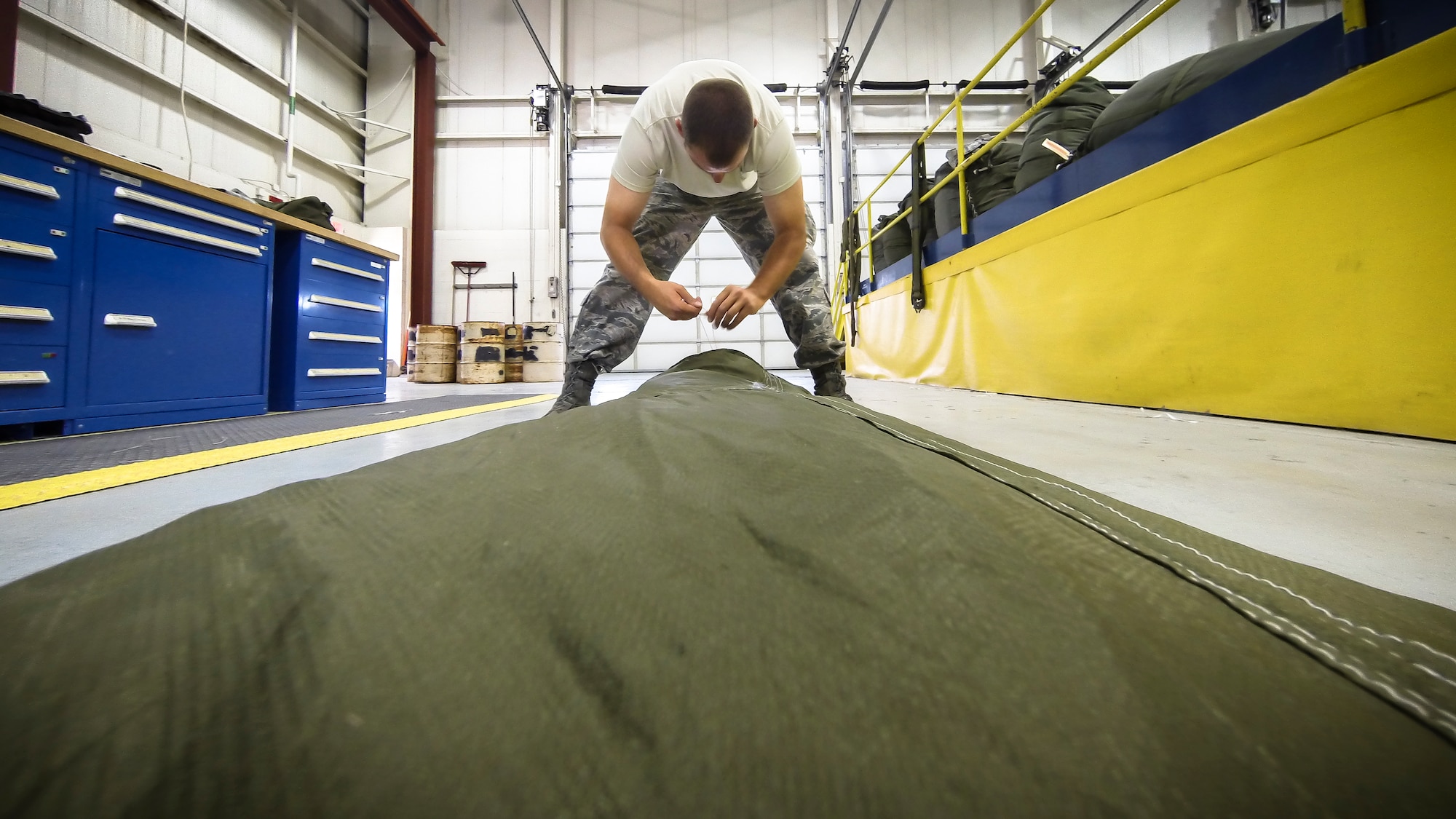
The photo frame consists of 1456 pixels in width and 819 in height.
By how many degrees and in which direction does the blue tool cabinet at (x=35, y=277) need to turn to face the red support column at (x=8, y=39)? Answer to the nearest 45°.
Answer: approximately 135° to its left

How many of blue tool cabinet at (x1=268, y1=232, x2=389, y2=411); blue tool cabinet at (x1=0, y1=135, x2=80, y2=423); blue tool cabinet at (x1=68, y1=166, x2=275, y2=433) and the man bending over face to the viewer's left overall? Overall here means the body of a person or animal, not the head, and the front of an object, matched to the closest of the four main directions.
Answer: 0

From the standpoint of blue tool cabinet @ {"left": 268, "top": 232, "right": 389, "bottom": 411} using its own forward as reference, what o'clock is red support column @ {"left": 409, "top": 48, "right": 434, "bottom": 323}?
The red support column is roughly at 8 o'clock from the blue tool cabinet.

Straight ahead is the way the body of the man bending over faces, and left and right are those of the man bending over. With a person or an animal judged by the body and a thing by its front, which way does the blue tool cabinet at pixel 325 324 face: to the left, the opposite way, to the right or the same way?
to the left

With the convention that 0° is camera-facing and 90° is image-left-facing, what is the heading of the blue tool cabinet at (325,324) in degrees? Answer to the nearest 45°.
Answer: approximately 315°

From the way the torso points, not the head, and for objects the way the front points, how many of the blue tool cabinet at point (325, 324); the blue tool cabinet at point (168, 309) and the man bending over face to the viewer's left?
0

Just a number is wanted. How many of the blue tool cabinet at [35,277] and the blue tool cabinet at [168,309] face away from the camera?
0

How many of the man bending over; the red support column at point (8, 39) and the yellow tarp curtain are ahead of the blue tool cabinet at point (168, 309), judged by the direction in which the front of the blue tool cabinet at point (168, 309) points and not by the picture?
2

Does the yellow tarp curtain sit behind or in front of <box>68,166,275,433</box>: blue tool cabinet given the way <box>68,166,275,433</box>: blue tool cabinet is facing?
in front

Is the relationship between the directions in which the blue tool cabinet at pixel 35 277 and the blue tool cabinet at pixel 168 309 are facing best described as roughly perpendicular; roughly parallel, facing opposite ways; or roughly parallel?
roughly parallel

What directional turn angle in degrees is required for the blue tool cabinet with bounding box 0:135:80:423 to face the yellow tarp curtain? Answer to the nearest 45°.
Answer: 0° — it already faces it

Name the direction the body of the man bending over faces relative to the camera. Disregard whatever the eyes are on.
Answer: toward the camera

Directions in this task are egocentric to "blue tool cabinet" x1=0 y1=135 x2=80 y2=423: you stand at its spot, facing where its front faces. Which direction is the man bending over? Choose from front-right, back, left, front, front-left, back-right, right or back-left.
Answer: front

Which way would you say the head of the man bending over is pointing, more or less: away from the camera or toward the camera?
toward the camera

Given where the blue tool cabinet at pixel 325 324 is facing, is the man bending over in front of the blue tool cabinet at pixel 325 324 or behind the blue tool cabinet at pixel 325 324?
in front
